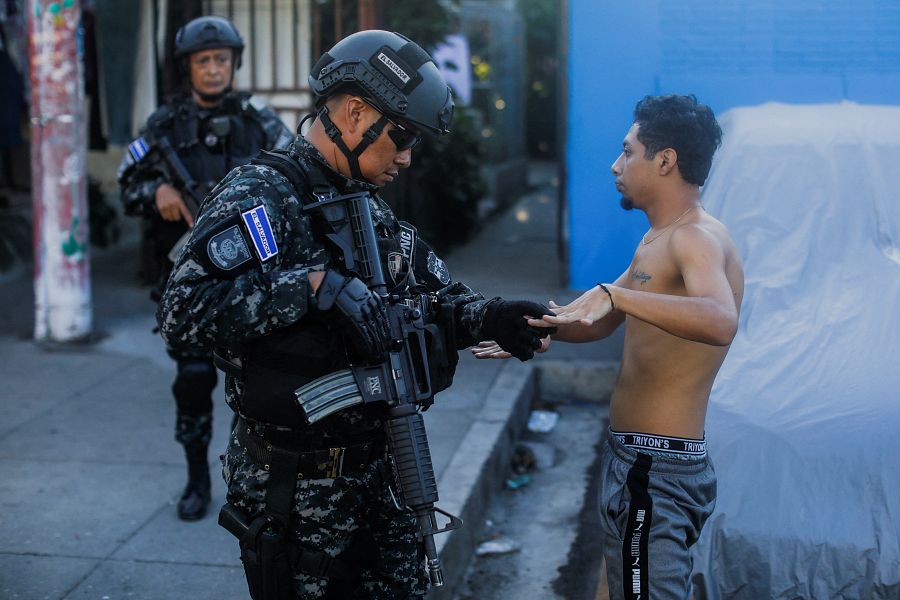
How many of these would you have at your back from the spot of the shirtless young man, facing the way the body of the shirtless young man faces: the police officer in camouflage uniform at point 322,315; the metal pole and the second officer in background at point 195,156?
0

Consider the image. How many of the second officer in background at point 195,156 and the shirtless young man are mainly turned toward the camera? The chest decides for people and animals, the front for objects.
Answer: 1

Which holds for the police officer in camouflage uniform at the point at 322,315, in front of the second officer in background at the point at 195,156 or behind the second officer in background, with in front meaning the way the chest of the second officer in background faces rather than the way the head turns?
in front

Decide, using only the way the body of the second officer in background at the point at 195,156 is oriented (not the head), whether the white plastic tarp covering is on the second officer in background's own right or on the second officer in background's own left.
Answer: on the second officer in background's own left

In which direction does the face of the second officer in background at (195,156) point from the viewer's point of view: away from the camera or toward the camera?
toward the camera

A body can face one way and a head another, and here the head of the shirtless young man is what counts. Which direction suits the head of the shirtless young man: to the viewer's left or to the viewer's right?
to the viewer's left

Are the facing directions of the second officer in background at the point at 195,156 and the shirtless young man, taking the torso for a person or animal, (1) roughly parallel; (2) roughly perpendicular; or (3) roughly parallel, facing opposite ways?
roughly perpendicular

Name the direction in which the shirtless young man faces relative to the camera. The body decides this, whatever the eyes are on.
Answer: to the viewer's left

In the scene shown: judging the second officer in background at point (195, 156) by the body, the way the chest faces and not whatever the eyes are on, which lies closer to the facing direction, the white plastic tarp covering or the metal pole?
the white plastic tarp covering

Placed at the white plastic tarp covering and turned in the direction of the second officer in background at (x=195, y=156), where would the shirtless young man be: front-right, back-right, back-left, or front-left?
front-left

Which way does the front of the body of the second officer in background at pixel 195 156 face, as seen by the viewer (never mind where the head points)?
toward the camera

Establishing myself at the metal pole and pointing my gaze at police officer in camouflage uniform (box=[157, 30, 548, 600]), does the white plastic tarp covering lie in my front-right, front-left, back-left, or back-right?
front-left

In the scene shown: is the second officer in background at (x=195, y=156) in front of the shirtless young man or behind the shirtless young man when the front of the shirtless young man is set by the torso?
in front
